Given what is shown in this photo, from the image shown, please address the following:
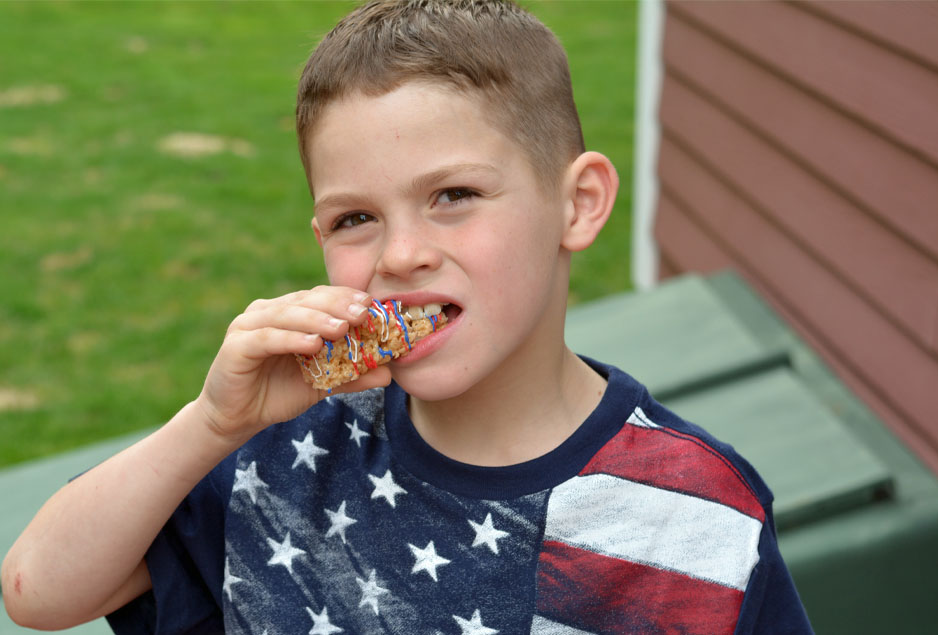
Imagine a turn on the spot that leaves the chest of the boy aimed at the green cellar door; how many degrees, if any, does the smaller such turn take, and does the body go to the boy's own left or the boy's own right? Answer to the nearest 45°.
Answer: approximately 135° to the boy's own left

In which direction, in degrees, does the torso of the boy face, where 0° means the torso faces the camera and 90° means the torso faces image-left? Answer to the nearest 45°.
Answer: approximately 0°

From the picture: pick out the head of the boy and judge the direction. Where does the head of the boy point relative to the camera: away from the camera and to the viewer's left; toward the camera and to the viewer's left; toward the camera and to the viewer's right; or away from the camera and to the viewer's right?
toward the camera and to the viewer's left
